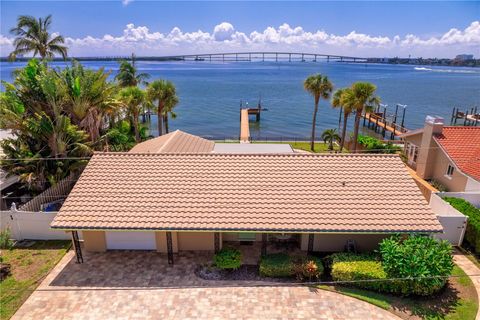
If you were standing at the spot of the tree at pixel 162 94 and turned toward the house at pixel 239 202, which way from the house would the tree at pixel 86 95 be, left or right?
right

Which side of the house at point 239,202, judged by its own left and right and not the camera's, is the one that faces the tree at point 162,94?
back

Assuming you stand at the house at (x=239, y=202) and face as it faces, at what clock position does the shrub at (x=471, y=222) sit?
The shrub is roughly at 9 o'clock from the house.

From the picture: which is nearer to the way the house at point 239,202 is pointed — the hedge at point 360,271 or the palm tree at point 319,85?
the hedge

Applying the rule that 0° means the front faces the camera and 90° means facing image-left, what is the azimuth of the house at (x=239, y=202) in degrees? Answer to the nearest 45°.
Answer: approximately 0°

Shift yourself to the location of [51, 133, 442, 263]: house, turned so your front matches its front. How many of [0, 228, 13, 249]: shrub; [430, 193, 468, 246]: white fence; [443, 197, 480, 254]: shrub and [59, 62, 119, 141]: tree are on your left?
2

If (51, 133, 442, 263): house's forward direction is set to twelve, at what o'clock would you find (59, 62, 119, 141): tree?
The tree is roughly at 4 o'clock from the house.

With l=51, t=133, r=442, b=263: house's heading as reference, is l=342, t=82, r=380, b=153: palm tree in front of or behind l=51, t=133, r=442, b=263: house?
behind

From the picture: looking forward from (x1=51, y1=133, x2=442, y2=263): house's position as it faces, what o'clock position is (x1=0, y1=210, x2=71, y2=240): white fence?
The white fence is roughly at 3 o'clock from the house.

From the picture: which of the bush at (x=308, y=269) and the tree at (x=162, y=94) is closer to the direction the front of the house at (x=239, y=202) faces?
the bush

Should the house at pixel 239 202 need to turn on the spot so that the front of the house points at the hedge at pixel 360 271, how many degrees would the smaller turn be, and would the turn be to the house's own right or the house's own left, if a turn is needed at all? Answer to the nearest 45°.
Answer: approximately 45° to the house's own left

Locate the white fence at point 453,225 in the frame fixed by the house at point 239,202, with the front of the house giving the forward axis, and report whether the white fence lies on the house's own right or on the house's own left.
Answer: on the house's own left

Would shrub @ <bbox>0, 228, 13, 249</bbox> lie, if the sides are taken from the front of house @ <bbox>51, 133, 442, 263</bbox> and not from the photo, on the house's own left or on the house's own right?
on the house's own right

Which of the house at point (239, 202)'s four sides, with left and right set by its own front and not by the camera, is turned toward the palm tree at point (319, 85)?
back
